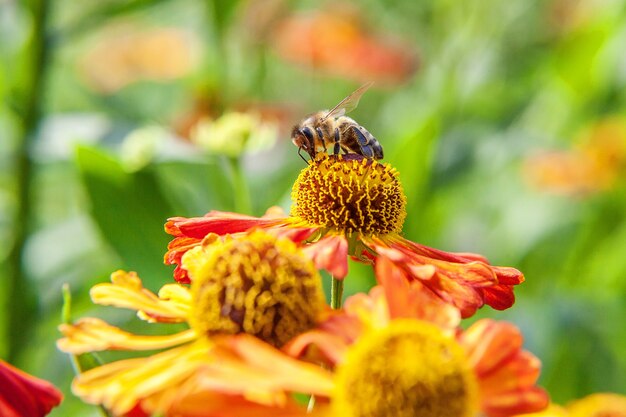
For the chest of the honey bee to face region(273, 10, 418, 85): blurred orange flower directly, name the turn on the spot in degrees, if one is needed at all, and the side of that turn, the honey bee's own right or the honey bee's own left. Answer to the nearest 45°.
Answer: approximately 90° to the honey bee's own right

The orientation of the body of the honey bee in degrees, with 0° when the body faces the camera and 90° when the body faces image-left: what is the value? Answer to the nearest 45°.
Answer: approximately 90°

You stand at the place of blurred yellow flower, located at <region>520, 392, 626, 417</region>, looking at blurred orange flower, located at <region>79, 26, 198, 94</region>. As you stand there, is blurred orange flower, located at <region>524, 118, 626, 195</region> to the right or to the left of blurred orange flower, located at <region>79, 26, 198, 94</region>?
right
